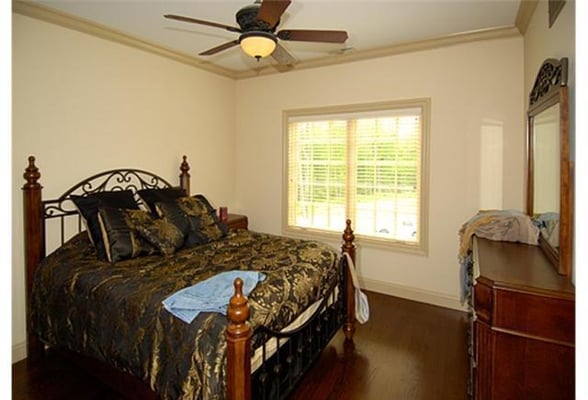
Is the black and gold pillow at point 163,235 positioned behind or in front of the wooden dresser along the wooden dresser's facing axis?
in front

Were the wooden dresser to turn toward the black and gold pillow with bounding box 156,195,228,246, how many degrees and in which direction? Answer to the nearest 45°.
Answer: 0° — it already faces it

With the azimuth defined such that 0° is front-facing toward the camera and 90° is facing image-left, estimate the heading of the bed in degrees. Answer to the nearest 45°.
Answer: approximately 315°

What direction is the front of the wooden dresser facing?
to the viewer's left

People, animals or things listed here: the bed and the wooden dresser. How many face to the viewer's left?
1

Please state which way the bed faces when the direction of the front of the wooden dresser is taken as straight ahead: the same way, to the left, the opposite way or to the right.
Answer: the opposite way

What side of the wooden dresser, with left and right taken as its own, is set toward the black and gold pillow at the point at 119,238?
front

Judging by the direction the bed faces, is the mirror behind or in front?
in front
